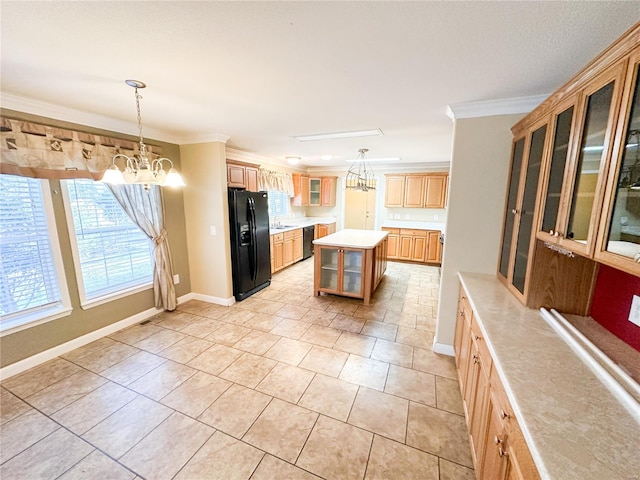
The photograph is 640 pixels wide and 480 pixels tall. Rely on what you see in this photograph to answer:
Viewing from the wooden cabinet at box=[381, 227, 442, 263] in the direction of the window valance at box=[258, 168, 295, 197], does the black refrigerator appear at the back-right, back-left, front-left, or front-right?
front-left

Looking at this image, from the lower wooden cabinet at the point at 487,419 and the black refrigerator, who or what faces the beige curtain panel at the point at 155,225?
the lower wooden cabinet

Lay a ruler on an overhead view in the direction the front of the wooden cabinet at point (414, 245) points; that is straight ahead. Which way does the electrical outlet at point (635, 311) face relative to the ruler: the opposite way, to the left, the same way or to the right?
to the right

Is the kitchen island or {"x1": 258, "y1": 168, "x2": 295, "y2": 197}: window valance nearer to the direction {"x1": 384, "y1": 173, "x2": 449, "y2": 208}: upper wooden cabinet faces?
the kitchen island

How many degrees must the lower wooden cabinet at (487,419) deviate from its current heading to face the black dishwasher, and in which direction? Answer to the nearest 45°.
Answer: approximately 45° to its right

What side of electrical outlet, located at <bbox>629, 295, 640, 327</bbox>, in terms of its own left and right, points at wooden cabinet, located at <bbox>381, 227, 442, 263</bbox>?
right

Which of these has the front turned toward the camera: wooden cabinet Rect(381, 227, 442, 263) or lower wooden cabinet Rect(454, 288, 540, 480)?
the wooden cabinet

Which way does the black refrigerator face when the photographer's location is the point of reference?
facing the viewer and to the right of the viewer

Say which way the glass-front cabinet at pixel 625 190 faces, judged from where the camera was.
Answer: facing the viewer and to the left of the viewer

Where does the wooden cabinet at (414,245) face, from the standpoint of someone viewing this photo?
facing the viewer

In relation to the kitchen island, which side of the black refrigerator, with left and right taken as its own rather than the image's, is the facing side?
front

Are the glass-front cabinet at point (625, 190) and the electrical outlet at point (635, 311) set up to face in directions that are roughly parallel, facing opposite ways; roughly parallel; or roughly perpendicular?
roughly parallel

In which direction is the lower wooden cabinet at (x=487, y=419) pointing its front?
to the viewer's left

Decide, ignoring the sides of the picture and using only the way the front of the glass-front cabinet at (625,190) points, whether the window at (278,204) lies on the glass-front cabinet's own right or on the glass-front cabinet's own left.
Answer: on the glass-front cabinet's own right

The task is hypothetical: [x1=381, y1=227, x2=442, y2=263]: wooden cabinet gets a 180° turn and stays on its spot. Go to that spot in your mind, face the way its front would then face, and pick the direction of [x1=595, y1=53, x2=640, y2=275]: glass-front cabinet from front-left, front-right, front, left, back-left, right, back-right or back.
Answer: back

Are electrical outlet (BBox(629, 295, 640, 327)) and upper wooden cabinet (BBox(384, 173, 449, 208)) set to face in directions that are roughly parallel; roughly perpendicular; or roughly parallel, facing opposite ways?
roughly perpendicular

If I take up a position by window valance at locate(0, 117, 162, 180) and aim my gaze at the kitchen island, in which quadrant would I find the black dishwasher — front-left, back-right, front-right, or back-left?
front-left

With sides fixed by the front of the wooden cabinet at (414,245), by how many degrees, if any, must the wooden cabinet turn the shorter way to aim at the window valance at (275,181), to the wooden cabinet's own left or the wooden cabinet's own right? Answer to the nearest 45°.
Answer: approximately 90° to the wooden cabinet's own right

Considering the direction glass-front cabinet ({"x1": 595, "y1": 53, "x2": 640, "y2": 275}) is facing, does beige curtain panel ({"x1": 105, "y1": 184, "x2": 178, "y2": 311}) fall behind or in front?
in front

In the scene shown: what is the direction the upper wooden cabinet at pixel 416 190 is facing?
toward the camera
